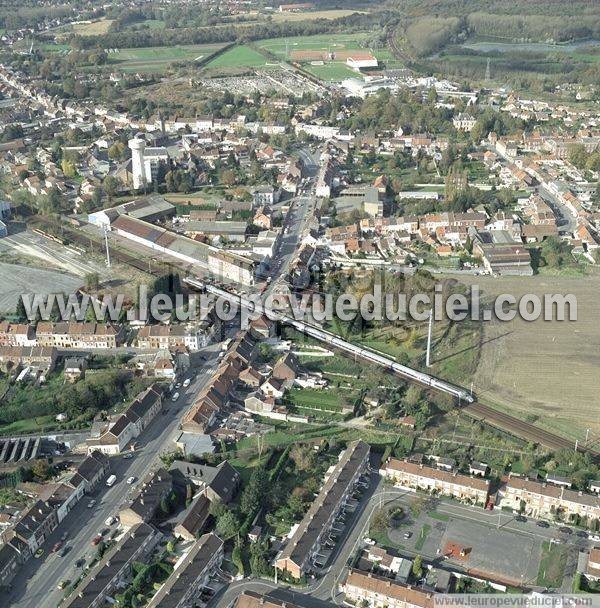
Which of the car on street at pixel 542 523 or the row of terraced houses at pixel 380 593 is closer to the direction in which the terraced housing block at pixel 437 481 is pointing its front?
the row of terraced houses

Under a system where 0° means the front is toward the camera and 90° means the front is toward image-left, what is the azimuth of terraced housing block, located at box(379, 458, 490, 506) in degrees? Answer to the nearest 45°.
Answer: approximately 0°

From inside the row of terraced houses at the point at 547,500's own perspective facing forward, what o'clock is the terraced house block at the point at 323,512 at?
the terraced house block at the point at 323,512 is roughly at 2 o'clock from the row of terraced houses at the point at 547,500.

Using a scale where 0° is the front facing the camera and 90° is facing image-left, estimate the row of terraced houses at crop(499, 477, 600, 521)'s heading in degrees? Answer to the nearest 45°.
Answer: approximately 0°

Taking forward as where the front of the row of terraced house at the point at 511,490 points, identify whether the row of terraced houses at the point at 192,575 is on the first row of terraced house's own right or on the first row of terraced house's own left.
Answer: on the first row of terraced house's own right

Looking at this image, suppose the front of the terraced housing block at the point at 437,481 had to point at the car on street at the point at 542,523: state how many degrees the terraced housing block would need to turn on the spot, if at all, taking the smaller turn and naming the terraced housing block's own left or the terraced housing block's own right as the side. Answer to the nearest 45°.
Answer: approximately 90° to the terraced housing block's own left

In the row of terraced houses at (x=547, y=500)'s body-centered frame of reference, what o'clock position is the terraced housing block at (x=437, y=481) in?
the terraced housing block at (x=437, y=481) is roughly at 3 o'clock from the row of terraced houses at (x=547, y=500).

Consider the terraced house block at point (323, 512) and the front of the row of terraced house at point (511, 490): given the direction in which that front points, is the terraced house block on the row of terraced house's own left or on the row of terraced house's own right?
on the row of terraced house's own right

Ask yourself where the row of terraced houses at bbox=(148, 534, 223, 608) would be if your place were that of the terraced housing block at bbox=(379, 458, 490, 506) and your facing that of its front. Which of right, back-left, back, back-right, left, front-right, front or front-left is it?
front-right

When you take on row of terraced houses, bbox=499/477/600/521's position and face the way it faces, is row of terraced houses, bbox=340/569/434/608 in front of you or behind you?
in front

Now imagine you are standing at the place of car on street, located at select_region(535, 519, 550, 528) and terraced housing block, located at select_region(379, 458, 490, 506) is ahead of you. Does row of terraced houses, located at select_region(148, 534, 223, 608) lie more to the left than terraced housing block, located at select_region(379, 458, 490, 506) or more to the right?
left

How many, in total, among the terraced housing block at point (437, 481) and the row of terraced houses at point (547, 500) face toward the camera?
2

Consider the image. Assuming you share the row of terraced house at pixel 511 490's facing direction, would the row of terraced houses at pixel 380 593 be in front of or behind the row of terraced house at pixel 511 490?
in front
